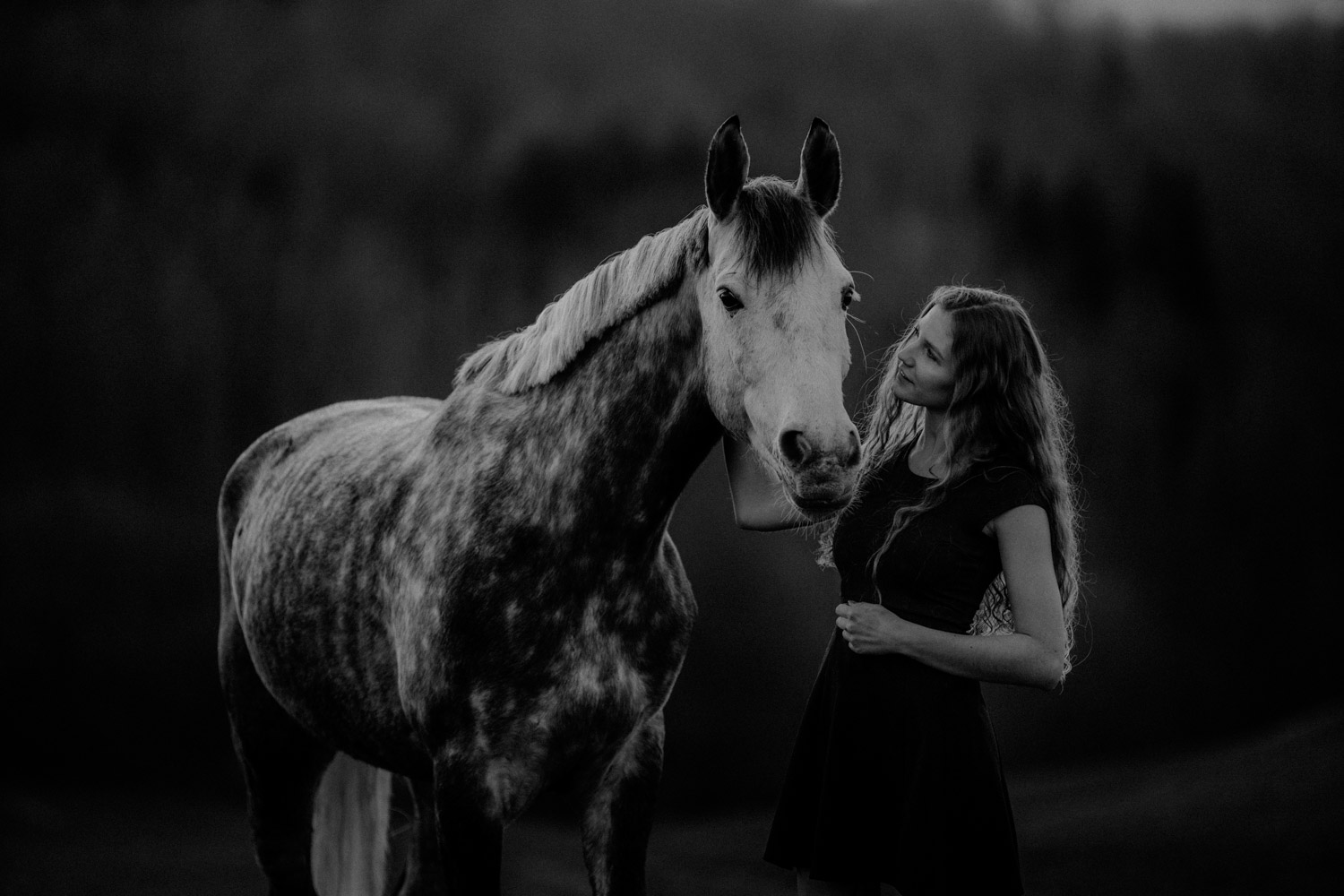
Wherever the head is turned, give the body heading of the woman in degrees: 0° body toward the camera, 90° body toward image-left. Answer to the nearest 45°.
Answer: approximately 45°

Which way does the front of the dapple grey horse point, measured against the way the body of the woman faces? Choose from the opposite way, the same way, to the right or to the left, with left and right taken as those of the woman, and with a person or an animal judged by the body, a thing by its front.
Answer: to the left

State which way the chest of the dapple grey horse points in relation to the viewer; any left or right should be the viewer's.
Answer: facing the viewer and to the right of the viewer

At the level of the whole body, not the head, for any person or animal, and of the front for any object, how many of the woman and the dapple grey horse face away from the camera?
0
